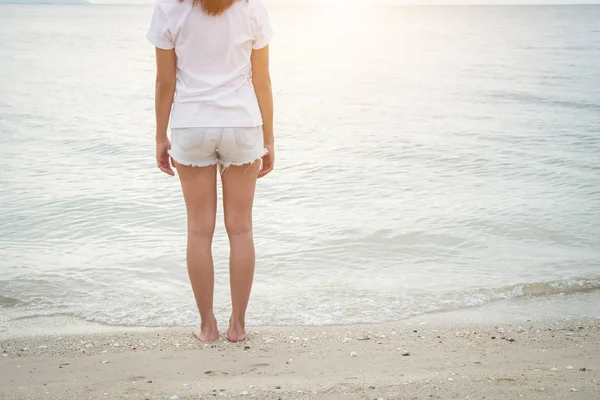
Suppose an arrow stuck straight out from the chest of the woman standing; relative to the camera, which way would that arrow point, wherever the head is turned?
away from the camera
